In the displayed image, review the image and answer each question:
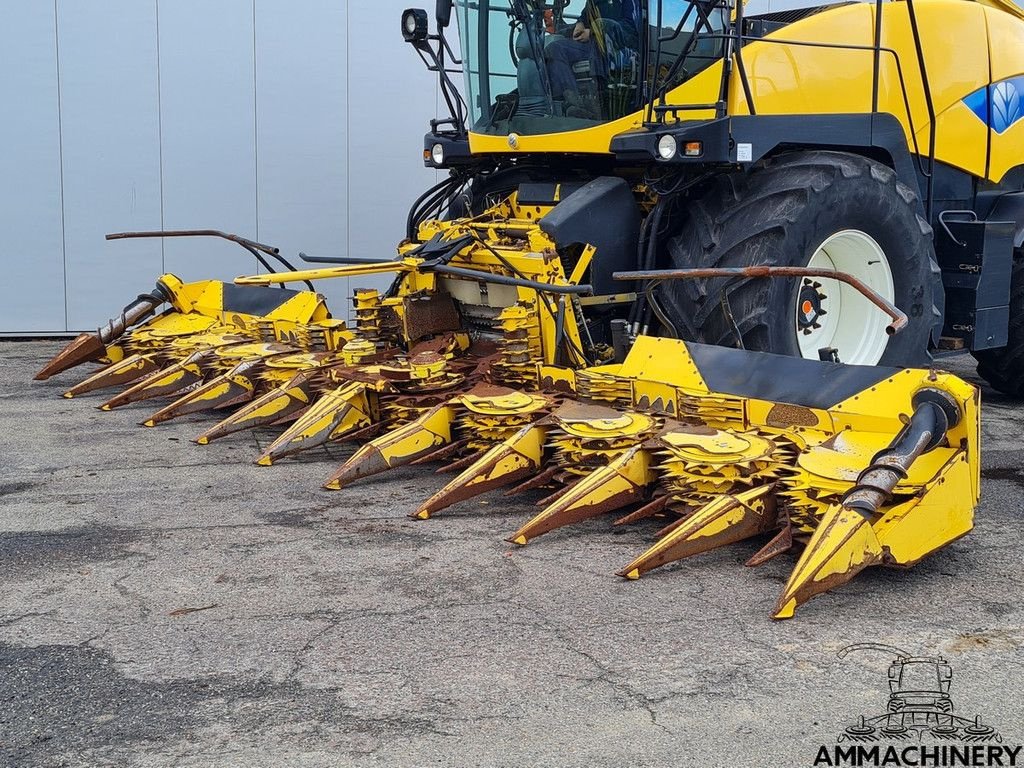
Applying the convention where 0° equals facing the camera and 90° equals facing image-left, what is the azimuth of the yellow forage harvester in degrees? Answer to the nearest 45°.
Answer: approximately 45°
